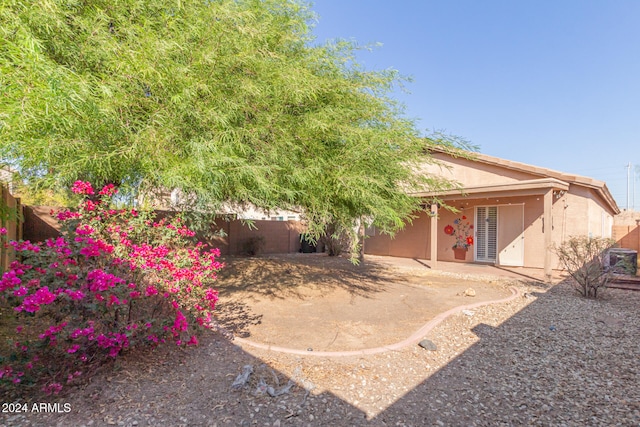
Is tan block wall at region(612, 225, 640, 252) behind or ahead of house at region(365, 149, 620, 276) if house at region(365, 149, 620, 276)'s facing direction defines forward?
behind

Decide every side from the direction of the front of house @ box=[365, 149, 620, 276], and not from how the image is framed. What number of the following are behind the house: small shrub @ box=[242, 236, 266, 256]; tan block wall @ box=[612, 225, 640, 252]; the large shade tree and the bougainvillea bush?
1

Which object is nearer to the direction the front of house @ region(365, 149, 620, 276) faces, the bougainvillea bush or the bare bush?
the bougainvillea bush

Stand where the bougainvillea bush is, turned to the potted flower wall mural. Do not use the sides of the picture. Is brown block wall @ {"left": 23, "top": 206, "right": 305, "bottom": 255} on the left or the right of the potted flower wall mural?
left

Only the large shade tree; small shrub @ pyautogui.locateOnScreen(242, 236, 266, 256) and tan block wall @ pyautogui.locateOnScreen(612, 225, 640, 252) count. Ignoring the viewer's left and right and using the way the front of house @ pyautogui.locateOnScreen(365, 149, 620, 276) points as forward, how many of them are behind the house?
1

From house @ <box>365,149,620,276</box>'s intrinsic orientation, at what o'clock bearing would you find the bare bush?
The bare bush is roughly at 10 o'clock from the house.

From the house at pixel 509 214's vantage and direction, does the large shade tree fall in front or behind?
in front

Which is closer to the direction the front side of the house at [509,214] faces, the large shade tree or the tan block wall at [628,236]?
the large shade tree

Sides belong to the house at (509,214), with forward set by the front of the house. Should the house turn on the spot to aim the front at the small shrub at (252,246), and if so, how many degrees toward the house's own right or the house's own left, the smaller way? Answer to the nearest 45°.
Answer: approximately 45° to the house's own right

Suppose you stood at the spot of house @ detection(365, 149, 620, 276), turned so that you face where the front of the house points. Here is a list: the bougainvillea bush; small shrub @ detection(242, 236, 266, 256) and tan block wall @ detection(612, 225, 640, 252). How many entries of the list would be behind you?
1

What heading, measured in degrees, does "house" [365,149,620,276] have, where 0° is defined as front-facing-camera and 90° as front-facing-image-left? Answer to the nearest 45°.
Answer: approximately 45°

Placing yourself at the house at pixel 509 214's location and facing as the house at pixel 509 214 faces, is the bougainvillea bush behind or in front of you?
in front

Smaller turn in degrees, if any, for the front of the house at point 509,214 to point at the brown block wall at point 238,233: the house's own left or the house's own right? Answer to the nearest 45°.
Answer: approximately 45° to the house's own right
